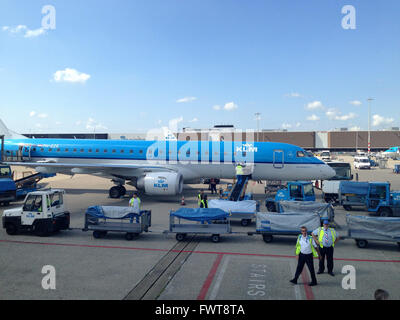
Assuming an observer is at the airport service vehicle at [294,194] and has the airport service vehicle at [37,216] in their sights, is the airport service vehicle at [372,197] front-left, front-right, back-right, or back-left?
back-left

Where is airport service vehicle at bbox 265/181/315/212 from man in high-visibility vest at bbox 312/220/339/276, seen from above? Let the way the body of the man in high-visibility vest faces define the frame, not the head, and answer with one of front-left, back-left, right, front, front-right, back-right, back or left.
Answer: back

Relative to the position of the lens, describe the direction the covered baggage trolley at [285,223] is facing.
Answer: facing to the left of the viewer

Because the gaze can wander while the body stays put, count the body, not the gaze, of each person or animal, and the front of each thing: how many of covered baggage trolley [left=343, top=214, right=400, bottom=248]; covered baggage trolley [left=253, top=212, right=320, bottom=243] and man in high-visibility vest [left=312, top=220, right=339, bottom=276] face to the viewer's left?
2

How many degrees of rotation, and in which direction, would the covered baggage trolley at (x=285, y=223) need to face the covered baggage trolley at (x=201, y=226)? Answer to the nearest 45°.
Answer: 0° — it already faces it

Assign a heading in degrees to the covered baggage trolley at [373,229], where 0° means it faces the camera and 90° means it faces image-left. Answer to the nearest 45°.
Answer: approximately 90°

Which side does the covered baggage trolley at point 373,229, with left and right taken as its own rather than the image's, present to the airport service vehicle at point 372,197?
right

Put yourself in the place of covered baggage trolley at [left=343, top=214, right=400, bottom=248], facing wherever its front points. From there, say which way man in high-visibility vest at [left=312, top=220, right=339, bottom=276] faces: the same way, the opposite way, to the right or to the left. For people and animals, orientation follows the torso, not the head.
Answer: to the left

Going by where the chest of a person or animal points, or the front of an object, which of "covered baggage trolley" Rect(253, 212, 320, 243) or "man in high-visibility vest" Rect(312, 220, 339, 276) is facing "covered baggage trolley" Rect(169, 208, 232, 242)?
"covered baggage trolley" Rect(253, 212, 320, 243)

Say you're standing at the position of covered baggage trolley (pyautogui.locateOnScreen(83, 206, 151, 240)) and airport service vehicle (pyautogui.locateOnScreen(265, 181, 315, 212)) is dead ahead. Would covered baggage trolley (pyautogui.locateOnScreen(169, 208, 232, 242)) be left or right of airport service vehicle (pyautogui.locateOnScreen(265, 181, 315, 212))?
right
